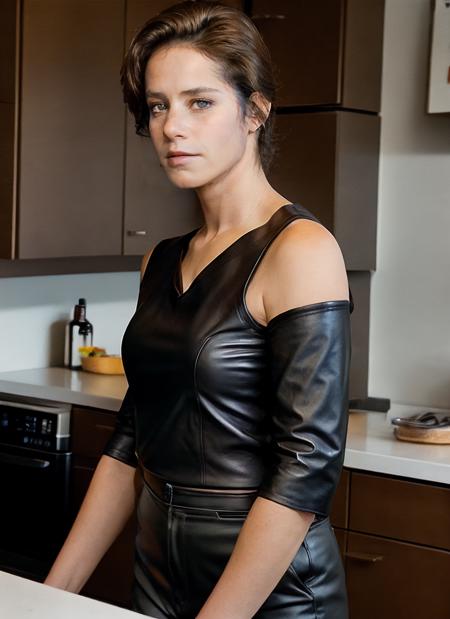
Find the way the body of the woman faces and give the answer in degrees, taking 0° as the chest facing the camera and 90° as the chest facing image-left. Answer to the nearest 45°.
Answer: approximately 45°

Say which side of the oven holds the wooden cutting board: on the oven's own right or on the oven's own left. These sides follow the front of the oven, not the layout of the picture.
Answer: on the oven's own left

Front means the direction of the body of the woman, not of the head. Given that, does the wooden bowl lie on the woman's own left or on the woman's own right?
on the woman's own right

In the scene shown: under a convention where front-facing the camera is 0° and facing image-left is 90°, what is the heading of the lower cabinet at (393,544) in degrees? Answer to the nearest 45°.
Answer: approximately 45°

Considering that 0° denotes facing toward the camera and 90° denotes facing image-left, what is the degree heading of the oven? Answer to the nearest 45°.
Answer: approximately 45°

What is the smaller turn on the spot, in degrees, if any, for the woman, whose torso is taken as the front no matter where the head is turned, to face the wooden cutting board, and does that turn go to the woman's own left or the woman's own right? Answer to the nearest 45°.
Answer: approximately 180°
